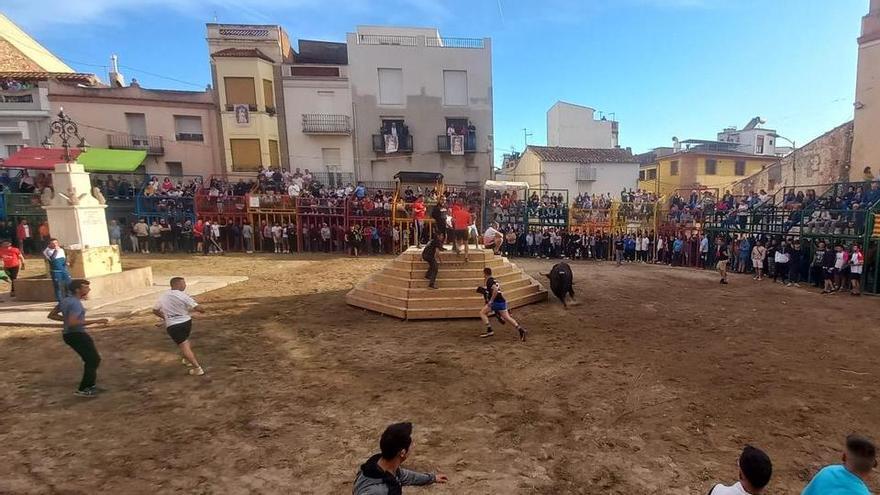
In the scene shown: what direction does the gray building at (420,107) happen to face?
toward the camera

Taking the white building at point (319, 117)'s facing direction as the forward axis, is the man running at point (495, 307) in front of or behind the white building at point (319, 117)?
in front

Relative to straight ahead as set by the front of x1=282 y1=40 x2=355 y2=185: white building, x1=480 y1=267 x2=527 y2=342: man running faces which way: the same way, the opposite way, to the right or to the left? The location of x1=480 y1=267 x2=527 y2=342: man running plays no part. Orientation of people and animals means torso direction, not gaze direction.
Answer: to the right

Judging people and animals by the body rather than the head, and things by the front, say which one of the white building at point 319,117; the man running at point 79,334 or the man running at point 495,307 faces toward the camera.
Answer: the white building

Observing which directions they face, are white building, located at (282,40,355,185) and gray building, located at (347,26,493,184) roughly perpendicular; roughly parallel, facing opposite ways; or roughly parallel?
roughly parallel

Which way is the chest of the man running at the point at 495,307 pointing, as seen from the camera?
to the viewer's left

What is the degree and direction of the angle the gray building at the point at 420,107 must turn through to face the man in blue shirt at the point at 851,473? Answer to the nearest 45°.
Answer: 0° — it already faces them

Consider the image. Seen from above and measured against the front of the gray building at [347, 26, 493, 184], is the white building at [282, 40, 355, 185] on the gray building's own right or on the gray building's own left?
on the gray building's own right

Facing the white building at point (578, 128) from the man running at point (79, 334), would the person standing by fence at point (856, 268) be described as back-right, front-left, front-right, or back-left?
front-right

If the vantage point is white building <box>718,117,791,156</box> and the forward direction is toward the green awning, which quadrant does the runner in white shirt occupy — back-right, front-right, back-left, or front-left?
front-left

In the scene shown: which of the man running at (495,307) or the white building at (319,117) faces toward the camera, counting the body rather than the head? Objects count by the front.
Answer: the white building

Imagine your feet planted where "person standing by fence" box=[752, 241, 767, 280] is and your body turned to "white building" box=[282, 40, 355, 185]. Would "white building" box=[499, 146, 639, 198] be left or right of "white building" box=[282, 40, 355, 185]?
right

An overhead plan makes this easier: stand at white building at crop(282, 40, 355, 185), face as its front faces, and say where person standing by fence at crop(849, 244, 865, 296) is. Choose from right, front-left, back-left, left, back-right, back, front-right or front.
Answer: front-left

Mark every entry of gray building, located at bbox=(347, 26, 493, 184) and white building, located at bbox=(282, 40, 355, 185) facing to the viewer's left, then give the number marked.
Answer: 0

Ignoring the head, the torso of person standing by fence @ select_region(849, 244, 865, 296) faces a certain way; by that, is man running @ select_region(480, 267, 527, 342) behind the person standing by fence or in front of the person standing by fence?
in front
